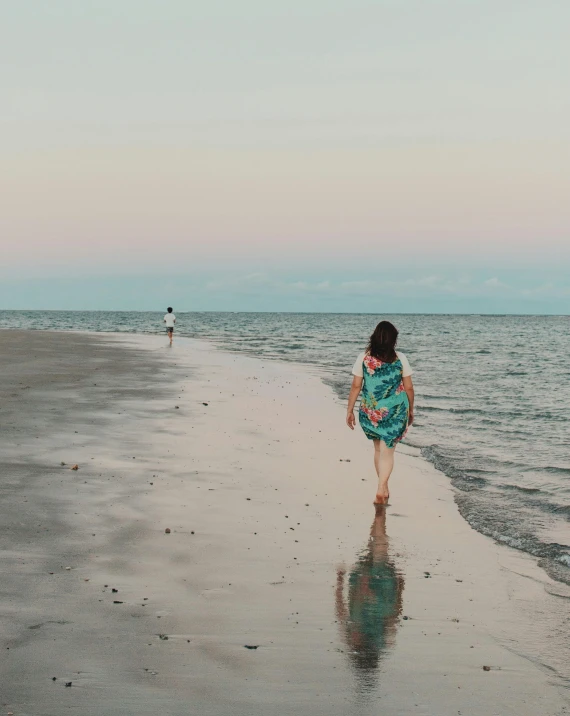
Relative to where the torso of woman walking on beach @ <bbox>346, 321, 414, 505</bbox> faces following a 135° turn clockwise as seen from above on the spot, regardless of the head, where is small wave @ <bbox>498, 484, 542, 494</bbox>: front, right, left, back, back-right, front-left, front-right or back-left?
left

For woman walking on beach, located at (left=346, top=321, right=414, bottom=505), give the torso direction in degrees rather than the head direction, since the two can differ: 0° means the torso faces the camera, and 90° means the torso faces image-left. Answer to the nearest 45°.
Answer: approximately 180°

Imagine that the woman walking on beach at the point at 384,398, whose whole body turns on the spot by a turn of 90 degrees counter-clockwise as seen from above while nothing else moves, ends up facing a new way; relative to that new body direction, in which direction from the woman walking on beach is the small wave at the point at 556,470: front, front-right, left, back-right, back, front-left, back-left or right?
back-right

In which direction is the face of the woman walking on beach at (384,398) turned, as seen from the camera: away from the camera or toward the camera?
away from the camera
